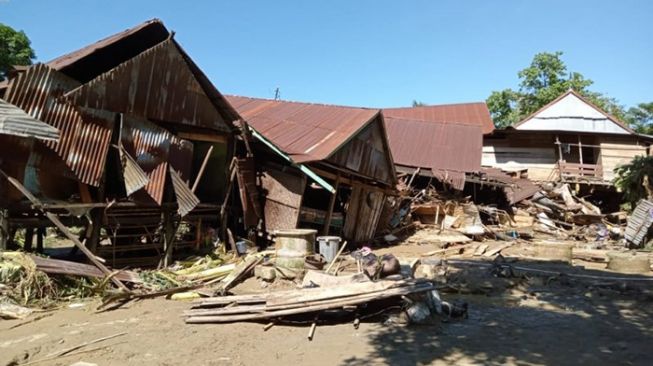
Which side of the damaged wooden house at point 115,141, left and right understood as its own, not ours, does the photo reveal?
front

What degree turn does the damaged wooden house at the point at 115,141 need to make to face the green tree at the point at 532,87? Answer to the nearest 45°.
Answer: approximately 135° to its left

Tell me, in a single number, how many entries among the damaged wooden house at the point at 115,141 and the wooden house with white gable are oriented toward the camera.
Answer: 2

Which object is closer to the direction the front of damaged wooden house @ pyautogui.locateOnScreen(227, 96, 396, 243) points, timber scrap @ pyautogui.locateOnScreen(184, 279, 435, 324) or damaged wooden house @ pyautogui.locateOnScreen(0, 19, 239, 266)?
the timber scrap

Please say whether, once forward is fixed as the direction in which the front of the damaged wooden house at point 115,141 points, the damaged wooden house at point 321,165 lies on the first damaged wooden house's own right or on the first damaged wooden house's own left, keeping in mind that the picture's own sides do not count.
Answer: on the first damaged wooden house's own left

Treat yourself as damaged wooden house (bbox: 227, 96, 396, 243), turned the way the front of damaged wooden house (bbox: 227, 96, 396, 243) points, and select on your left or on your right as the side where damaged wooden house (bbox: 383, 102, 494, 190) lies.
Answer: on your left

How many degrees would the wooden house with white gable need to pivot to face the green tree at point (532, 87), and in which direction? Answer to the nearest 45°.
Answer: approximately 180°

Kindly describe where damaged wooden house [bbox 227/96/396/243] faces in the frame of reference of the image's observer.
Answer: facing the viewer and to the right of the viewer

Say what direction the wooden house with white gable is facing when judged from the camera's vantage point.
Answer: facing the viewer

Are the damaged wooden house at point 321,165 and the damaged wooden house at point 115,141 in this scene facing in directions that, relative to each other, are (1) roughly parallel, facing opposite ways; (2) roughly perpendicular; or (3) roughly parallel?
roughly parallel

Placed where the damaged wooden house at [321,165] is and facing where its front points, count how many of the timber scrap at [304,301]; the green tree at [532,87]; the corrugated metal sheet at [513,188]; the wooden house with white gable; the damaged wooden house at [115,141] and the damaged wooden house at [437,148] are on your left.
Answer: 4

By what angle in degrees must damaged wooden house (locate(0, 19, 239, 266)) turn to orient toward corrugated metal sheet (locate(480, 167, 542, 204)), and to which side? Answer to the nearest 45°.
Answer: approximately 90° to its left

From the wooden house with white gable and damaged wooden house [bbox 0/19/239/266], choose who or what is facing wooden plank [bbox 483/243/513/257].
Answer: the wooden house with white gable

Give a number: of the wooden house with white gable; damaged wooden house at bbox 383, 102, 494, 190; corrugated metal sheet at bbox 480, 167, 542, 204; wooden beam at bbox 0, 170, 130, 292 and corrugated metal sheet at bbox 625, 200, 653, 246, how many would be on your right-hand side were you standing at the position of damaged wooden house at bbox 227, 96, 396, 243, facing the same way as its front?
1

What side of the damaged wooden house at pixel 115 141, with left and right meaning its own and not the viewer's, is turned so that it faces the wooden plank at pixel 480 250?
left
